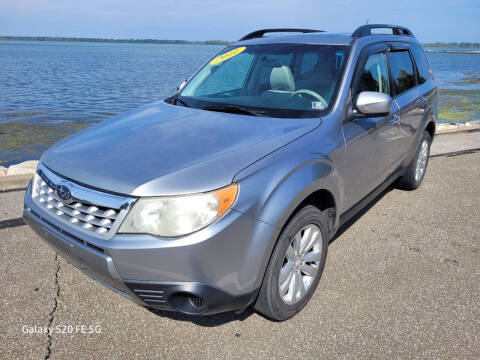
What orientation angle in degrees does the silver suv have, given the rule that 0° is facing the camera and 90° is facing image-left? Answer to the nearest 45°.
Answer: approximately 45°
